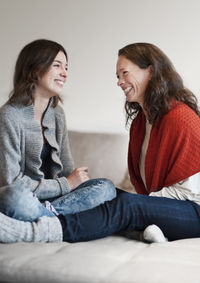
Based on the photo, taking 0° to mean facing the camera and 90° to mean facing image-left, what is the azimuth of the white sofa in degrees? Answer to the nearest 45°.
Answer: approximately 0°

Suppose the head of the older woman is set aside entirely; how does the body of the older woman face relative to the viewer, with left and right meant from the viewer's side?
facing to the left of the viewer

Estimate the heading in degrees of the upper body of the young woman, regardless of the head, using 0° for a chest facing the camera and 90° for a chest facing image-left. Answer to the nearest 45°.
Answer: approximately 315°
